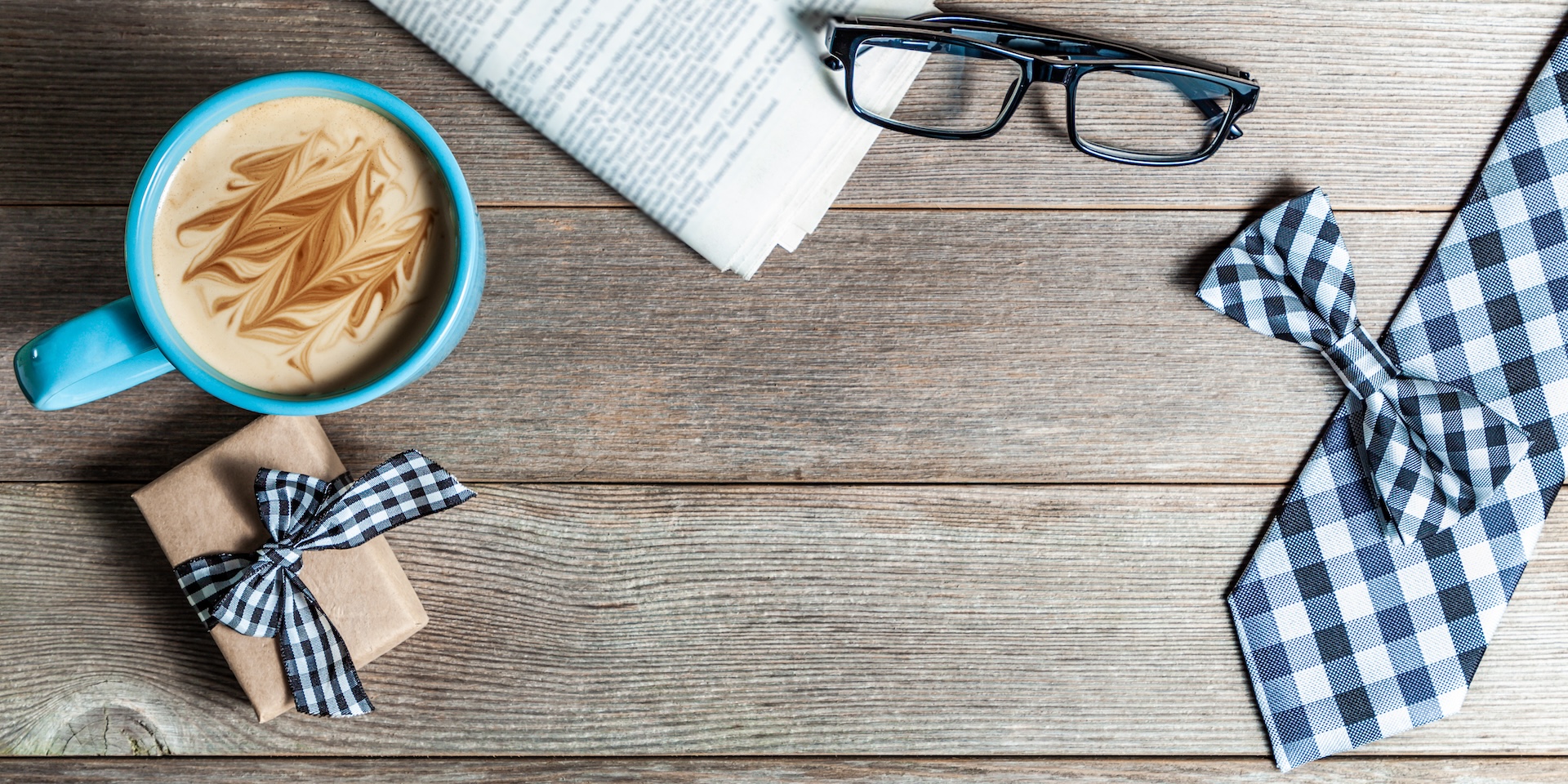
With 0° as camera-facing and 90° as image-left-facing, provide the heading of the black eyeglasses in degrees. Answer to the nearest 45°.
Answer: approximately 0°
